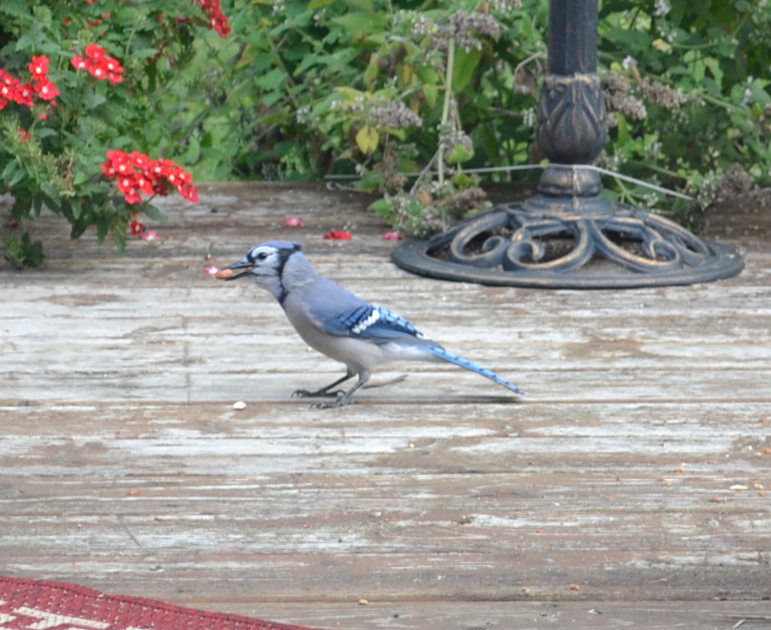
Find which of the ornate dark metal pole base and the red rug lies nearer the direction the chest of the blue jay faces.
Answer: the red rug

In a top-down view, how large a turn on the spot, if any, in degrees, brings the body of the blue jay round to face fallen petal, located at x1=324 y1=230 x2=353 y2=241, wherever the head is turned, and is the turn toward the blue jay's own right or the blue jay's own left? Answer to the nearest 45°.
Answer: approximately 90° to the blue jay's own right

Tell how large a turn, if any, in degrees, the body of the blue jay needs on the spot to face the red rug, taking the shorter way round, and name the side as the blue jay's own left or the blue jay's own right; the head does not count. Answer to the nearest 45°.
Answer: approximately 90° to the blue jay's own left

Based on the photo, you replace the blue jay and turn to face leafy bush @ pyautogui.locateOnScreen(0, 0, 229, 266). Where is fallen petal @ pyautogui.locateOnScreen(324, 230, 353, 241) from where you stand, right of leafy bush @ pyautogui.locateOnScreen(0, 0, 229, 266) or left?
right

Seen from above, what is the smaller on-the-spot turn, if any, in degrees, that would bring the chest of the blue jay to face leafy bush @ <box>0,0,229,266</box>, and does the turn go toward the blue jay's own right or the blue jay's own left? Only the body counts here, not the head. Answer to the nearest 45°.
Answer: approximately 45° to the blue jay's own right

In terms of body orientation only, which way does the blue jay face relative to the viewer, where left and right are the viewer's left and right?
facing to the left of the viewer
